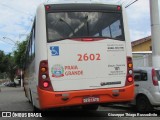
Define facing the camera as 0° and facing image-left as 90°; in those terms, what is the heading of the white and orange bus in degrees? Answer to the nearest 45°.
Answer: approximately 180°

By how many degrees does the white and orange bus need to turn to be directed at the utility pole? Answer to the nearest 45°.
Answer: approximately 45° to its right

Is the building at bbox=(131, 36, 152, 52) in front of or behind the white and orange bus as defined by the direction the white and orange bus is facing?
in front
